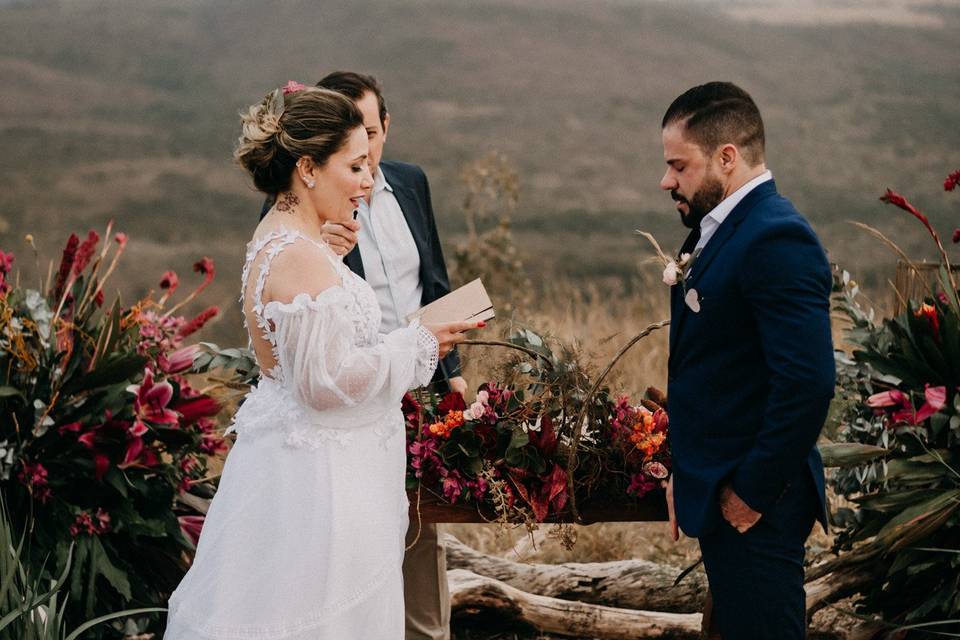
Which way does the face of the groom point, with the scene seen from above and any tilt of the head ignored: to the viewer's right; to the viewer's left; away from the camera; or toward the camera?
to the viewer's left

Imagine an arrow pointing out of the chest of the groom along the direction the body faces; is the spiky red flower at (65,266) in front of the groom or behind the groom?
in front

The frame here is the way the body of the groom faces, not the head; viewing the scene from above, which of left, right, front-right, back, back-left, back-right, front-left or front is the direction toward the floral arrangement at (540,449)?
front-right

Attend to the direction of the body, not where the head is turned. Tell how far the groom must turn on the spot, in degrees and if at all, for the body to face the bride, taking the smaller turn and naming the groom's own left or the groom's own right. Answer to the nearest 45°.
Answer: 0° — they already face them

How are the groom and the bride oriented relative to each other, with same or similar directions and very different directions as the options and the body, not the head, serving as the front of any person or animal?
very different directions

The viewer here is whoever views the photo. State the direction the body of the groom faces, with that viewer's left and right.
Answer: facing to the left of the viewer

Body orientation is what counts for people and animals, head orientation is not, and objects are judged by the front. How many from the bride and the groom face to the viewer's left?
1

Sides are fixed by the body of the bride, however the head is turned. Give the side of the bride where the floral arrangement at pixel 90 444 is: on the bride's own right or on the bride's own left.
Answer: on the bride's own left

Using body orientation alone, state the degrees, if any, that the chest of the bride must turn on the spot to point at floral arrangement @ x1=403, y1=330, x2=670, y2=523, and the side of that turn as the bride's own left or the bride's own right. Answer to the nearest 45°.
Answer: approximately 45° to the bride's own left

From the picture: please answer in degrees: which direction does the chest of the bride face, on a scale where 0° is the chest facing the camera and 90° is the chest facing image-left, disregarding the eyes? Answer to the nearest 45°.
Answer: approximately 270°

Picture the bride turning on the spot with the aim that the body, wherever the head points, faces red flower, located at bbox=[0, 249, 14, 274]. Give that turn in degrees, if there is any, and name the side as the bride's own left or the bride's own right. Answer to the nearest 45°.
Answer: approximately 135° to the bride's own left

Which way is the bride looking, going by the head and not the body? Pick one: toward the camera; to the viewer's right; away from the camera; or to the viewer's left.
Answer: to the viewer's right

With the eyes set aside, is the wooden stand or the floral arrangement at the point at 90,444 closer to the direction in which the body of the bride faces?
the wooden stand
